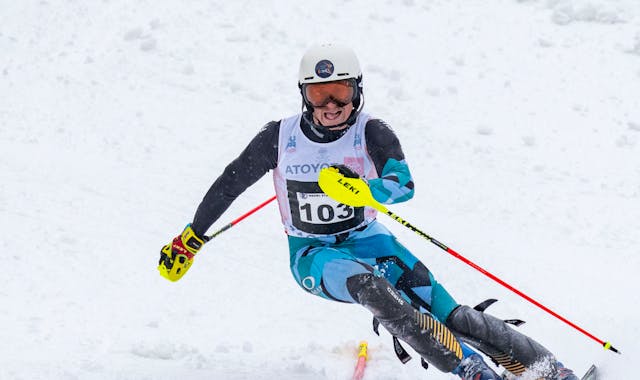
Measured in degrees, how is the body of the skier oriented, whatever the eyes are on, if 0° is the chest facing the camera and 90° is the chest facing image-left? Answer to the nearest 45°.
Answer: approximately 0°
